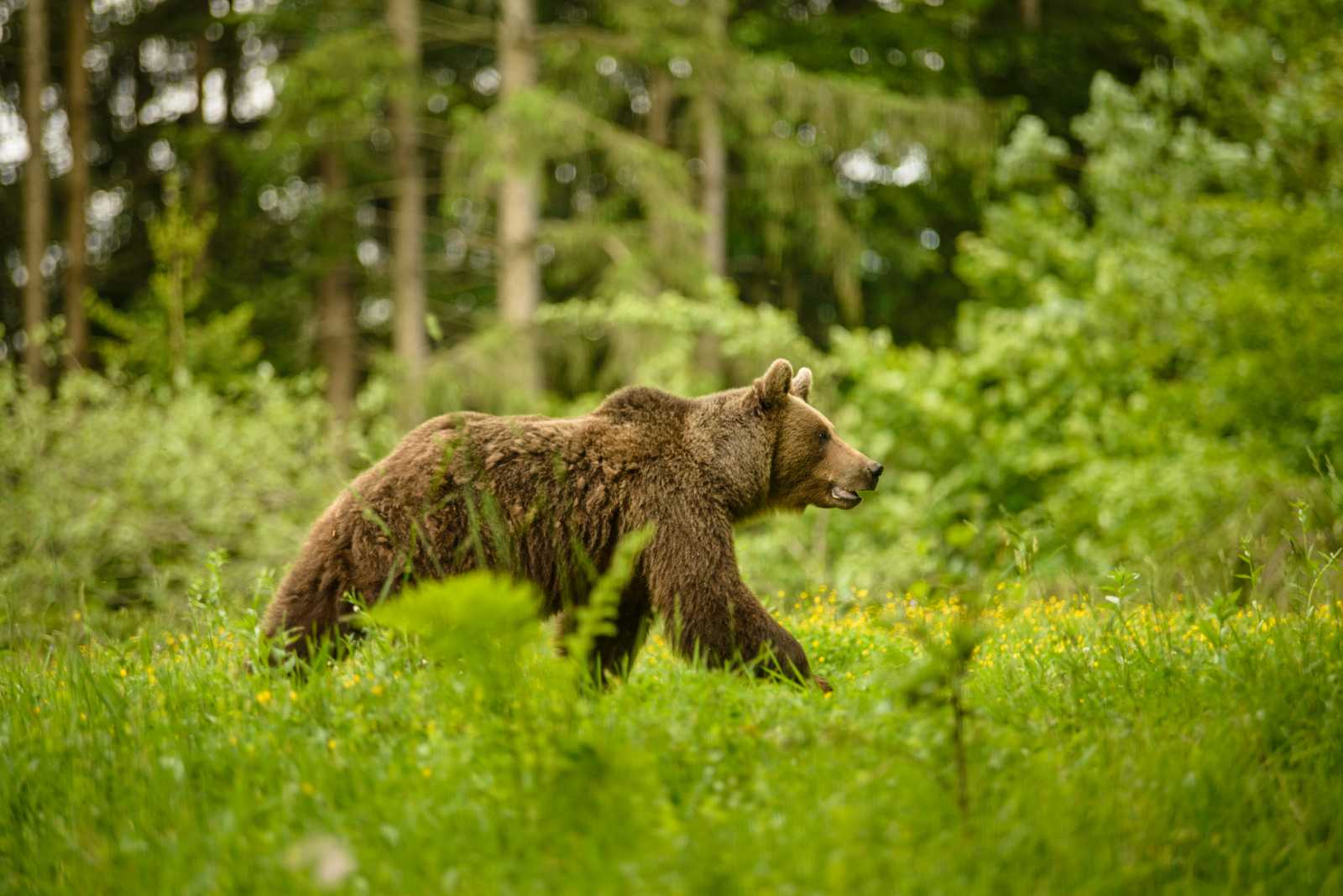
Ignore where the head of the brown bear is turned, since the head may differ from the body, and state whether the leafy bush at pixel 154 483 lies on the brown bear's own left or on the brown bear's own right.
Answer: on the brown bear's own left

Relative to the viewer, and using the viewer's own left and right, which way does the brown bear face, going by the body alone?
facing to the right of the viewer

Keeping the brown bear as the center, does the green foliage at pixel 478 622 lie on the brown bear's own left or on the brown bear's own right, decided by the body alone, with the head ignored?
on the brown bear's own right

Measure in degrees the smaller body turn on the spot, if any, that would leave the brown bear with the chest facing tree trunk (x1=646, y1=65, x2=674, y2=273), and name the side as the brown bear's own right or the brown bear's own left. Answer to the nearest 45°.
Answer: approximately 90° to the brown bear's own left

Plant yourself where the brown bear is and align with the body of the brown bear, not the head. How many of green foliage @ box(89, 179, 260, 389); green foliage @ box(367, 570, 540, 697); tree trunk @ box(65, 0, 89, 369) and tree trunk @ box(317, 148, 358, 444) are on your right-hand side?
1

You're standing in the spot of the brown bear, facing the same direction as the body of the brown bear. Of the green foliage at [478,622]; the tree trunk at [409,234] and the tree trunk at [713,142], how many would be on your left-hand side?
2

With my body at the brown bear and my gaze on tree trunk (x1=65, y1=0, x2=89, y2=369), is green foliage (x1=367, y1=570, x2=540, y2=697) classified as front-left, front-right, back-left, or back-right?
back-left

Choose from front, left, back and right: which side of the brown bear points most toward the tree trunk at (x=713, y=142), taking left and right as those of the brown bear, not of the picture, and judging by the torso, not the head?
left
